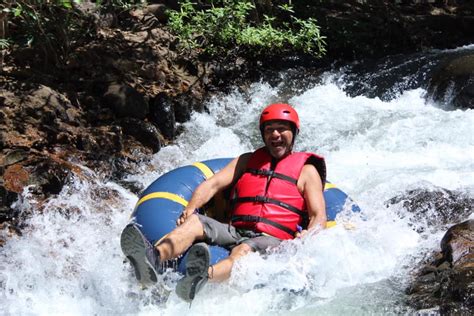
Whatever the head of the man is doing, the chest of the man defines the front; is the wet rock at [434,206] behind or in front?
behind

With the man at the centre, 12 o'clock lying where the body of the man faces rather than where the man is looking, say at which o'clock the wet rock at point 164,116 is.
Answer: The wet rock is roughly at 4 o'clock from the man.

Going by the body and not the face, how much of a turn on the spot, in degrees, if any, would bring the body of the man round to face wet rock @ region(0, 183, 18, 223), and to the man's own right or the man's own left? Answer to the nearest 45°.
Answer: approximately 45° to the man's own right

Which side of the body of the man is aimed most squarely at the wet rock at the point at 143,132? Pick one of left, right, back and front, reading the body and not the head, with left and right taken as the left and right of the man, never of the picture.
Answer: right

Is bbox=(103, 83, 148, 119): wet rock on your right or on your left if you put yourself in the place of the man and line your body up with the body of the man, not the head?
on your right

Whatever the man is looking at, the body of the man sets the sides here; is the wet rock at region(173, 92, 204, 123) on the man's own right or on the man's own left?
on the man's own right

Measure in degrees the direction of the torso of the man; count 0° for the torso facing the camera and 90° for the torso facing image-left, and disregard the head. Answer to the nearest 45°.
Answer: approximately 45°

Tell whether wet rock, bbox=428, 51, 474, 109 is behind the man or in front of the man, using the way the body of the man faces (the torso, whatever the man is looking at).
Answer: behind

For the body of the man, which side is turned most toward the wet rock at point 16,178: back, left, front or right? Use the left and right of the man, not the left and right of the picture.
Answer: right

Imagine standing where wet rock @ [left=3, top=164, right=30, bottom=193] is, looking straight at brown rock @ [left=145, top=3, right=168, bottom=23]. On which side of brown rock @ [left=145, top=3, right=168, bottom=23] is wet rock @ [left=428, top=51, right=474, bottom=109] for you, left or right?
right

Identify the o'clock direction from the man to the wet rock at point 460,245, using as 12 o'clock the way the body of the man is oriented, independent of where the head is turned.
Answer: The wet rock is roughly at 8 o'clock from the man.
